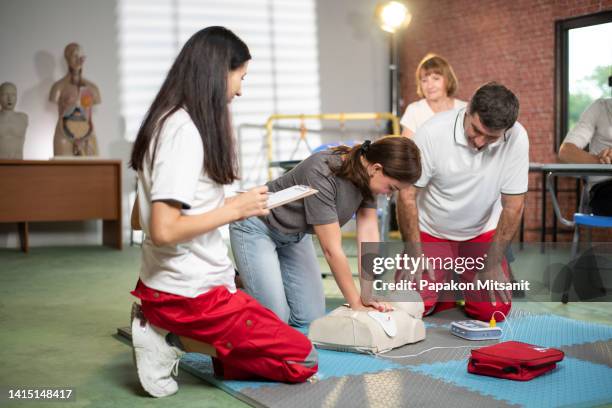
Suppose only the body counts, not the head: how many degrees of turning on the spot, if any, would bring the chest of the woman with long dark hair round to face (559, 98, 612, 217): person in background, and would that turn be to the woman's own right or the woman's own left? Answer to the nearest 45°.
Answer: approximately 45° to the woman's own left

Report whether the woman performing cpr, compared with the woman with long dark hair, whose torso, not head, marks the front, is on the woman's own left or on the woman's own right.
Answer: on the woman's own left

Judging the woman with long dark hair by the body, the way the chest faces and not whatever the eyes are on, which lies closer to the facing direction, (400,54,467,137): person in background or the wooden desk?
the person in background

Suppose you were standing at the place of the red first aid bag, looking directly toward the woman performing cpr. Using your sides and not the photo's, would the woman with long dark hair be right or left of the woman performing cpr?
left

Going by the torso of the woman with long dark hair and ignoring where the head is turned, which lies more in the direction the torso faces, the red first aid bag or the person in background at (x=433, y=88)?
the red first aid bag

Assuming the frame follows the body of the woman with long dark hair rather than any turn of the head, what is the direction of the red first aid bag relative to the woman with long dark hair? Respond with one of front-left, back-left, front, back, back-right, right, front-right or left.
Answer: front

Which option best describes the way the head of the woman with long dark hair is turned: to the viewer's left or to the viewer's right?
to the viewer's right

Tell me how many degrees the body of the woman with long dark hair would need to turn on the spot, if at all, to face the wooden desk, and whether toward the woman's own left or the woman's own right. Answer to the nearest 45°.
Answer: approximately 90° to the woman's own left

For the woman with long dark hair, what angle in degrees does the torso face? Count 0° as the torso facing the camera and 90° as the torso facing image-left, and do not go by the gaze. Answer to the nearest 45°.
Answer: approximately 270°

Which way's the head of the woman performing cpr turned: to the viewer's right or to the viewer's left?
to the viewer's right

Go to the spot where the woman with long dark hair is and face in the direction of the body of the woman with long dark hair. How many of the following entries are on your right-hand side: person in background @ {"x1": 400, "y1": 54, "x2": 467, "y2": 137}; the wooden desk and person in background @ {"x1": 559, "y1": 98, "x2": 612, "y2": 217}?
0
